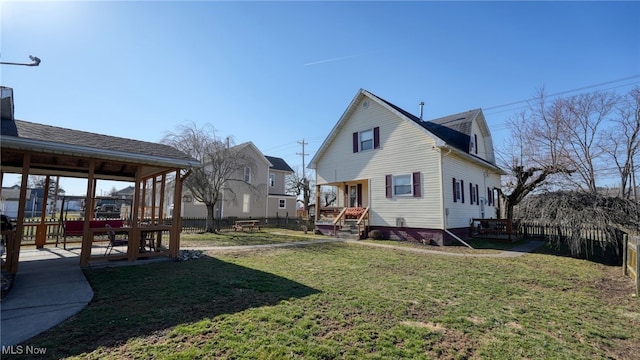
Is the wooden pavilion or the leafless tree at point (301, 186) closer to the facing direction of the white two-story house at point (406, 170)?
the wooden pavilion

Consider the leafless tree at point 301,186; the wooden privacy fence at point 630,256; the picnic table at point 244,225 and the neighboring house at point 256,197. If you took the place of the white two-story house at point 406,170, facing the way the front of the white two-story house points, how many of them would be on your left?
1

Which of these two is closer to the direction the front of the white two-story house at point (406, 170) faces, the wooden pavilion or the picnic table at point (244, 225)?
the wooden pavilion

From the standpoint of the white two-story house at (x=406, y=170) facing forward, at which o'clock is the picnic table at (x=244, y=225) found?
The picnic table is roughly at 2 o'clock from the white two-story house.

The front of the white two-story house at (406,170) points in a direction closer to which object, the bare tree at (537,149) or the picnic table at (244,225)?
the picnic table

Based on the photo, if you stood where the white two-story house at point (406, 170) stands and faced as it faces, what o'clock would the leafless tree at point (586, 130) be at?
The leafless tree is roughly at 7 o'clock from the white two-story house.

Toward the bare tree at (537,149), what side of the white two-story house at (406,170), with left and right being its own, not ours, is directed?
back

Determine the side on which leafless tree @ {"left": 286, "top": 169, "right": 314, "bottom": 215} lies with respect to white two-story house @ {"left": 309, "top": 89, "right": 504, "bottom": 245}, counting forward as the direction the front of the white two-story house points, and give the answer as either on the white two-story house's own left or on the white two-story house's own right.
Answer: on the white two-story house's own right

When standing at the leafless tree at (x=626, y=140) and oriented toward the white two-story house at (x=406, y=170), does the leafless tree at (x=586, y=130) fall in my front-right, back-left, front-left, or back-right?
front-right

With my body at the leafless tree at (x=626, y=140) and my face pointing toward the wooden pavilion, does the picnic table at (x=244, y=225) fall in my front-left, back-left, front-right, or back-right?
front-right

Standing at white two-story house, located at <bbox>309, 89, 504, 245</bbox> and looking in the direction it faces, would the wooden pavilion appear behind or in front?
in front

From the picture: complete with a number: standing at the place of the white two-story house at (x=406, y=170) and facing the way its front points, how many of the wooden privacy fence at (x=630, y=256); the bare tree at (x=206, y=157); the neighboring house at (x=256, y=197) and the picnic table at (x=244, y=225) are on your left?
1

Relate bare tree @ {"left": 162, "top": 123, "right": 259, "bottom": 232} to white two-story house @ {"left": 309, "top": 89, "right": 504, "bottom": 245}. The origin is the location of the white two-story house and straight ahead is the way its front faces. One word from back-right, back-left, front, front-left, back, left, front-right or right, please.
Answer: front-right

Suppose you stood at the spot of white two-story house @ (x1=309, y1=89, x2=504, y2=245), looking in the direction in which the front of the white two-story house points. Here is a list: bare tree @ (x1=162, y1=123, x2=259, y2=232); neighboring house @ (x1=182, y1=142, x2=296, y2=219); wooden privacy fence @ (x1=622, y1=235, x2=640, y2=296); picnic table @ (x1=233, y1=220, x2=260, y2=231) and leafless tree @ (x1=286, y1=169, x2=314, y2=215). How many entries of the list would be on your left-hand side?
1

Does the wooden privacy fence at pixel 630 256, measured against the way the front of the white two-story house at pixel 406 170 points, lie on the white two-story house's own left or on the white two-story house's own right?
on the white two-story house's own left

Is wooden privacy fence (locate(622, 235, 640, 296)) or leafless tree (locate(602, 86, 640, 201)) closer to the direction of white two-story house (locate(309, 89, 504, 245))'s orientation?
the wooden privacy fence

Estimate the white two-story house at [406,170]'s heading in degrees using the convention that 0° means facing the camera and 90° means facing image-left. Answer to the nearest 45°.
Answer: approximately 45°
